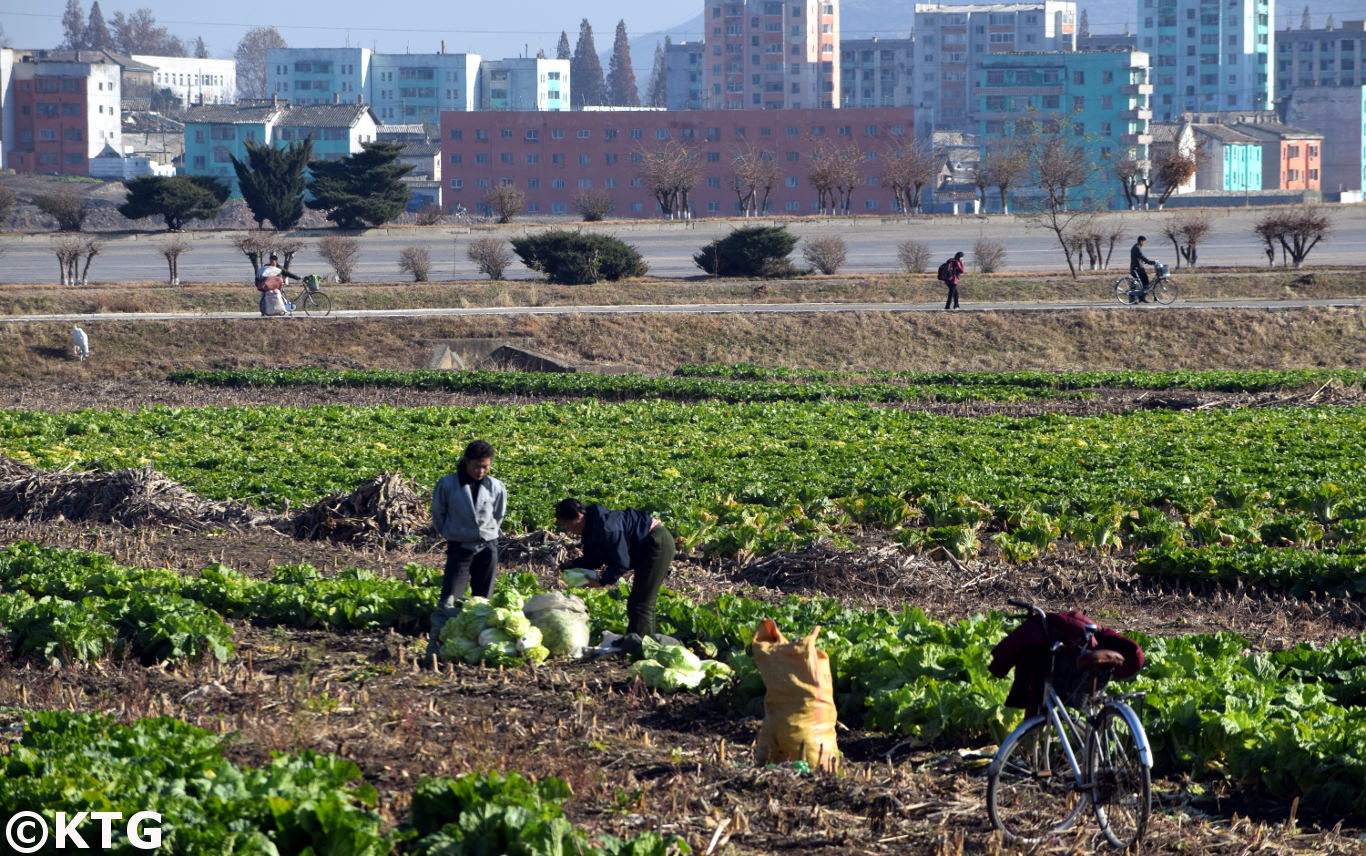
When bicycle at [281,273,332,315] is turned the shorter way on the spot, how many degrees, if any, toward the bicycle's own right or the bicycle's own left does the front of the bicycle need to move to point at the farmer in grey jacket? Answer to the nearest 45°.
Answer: approximately 90° to the bicycle's own right

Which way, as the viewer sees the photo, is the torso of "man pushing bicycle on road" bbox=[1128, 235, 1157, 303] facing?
to the viewer's right

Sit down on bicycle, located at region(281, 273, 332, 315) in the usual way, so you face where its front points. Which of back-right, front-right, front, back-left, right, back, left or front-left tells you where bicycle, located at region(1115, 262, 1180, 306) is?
front

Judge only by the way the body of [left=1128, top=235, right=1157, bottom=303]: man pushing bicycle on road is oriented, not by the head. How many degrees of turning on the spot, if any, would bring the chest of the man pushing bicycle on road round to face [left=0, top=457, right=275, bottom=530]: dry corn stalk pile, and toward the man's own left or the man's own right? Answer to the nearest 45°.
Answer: approximately 90° to the man's own right

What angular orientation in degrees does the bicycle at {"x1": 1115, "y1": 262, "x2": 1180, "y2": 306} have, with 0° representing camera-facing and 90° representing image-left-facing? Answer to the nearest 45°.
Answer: approximately 270°

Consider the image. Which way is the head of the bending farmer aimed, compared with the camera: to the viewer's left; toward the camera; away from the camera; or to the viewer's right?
to the viewer's left

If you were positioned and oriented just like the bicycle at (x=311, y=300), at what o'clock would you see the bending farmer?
The bending farmer is roughly at 3 o'clock from the bicycle.

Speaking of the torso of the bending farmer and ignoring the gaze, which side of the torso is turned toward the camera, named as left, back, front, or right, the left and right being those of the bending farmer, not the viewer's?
left

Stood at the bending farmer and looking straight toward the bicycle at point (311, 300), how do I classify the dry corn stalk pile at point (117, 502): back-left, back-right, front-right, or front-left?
front-left

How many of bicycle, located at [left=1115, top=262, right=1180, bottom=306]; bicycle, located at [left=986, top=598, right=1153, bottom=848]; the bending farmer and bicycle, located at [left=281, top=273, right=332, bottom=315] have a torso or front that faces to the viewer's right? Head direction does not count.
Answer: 2

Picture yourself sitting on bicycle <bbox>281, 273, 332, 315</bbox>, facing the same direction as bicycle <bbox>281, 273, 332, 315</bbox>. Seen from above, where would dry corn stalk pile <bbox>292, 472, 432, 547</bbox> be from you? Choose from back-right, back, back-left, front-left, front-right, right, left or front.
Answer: right

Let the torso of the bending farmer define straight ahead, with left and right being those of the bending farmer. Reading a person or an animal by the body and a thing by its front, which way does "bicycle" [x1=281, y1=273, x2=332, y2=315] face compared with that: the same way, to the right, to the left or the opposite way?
the opposite way

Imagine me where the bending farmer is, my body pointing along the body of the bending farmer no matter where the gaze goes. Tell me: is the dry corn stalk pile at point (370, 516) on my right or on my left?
on my right

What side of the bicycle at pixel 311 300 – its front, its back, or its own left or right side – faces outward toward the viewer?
right

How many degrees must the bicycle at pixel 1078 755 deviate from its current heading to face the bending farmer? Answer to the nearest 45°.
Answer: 0° — it already faces them
